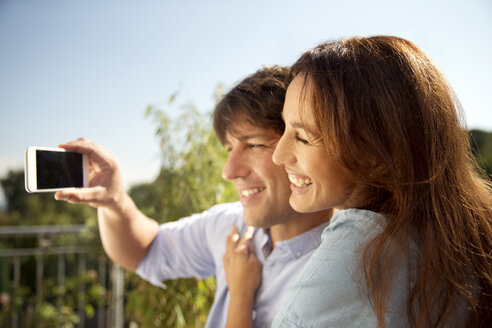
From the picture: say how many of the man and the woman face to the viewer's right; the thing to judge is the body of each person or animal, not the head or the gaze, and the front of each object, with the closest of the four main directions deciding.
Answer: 0

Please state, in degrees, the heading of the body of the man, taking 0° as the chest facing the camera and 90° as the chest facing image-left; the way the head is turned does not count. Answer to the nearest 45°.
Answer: approximately 45°

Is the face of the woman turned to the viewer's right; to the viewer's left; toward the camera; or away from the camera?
to the viewer's left

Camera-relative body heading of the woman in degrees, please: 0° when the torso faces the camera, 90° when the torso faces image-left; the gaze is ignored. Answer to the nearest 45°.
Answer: approximately 90°

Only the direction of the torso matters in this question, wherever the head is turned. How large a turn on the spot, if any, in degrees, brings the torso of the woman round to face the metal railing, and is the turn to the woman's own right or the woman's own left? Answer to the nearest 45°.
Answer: approximately 45° to the woman's own right
